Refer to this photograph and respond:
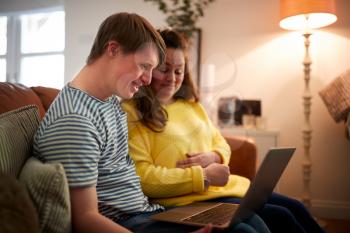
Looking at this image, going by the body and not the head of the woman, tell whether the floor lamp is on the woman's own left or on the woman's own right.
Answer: on the woman's own left

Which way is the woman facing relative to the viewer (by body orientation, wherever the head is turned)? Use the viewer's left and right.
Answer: facing the viewer and to the right of the viewer

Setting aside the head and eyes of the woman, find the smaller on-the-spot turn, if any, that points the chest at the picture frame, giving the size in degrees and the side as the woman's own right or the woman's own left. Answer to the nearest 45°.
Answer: approximately 135° to the woman's own left

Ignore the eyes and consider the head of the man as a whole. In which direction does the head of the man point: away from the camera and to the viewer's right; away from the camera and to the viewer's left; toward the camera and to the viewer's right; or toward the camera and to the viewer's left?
toward the camera and to the viewer's right

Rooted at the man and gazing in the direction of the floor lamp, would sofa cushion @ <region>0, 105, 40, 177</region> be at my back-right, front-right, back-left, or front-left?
back-left
